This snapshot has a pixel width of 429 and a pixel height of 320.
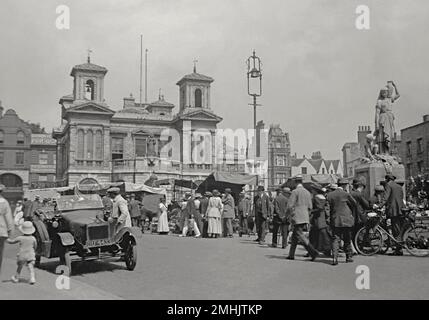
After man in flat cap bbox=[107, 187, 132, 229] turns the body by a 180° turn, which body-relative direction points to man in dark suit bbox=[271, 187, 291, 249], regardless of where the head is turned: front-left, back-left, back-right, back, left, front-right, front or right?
front-left

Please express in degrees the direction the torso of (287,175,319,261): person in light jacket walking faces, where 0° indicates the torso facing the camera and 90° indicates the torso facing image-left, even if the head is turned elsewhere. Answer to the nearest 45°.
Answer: approximately 135°

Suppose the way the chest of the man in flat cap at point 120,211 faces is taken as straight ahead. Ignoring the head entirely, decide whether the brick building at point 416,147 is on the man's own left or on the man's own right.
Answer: on the man's own right

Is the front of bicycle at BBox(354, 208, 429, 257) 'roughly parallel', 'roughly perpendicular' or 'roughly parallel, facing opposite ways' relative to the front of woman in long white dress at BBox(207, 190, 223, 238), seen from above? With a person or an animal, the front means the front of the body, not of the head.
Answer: roughly perpendicular

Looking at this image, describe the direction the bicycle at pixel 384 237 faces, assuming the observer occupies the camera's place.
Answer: facing to the left of the viewer

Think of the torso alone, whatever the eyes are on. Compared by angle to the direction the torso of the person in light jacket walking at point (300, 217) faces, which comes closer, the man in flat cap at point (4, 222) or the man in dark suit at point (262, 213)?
the man in dark suit
